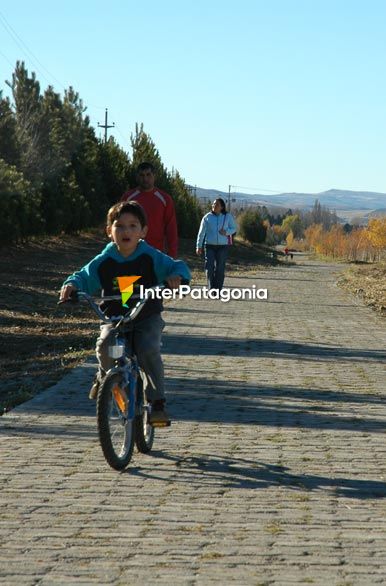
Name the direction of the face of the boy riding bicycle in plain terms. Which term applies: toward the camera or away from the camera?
toward the camera

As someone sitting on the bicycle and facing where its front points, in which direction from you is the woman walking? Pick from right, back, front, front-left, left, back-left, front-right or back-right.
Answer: back

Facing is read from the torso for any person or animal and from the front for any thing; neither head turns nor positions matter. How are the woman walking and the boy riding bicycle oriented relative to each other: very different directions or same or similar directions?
same or similar directions

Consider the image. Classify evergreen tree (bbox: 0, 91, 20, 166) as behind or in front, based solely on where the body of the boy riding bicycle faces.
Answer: behind

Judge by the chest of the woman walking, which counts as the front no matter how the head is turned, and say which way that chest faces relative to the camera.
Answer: toward the camera

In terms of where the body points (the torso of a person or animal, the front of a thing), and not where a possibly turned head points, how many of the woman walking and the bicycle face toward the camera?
2

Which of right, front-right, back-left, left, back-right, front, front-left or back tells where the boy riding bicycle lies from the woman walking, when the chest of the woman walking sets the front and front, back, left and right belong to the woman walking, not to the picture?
front

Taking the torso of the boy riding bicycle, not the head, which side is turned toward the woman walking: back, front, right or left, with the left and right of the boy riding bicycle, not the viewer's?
back

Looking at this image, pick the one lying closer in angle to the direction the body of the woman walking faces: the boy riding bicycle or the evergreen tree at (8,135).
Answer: the boy riding bicycle

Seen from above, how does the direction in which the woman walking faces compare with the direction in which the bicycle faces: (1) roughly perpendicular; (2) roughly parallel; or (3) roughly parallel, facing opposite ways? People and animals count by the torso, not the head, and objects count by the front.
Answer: roughly parallel

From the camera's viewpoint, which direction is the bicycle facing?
toward the camera

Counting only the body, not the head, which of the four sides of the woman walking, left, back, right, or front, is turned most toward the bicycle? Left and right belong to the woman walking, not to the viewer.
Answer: front
